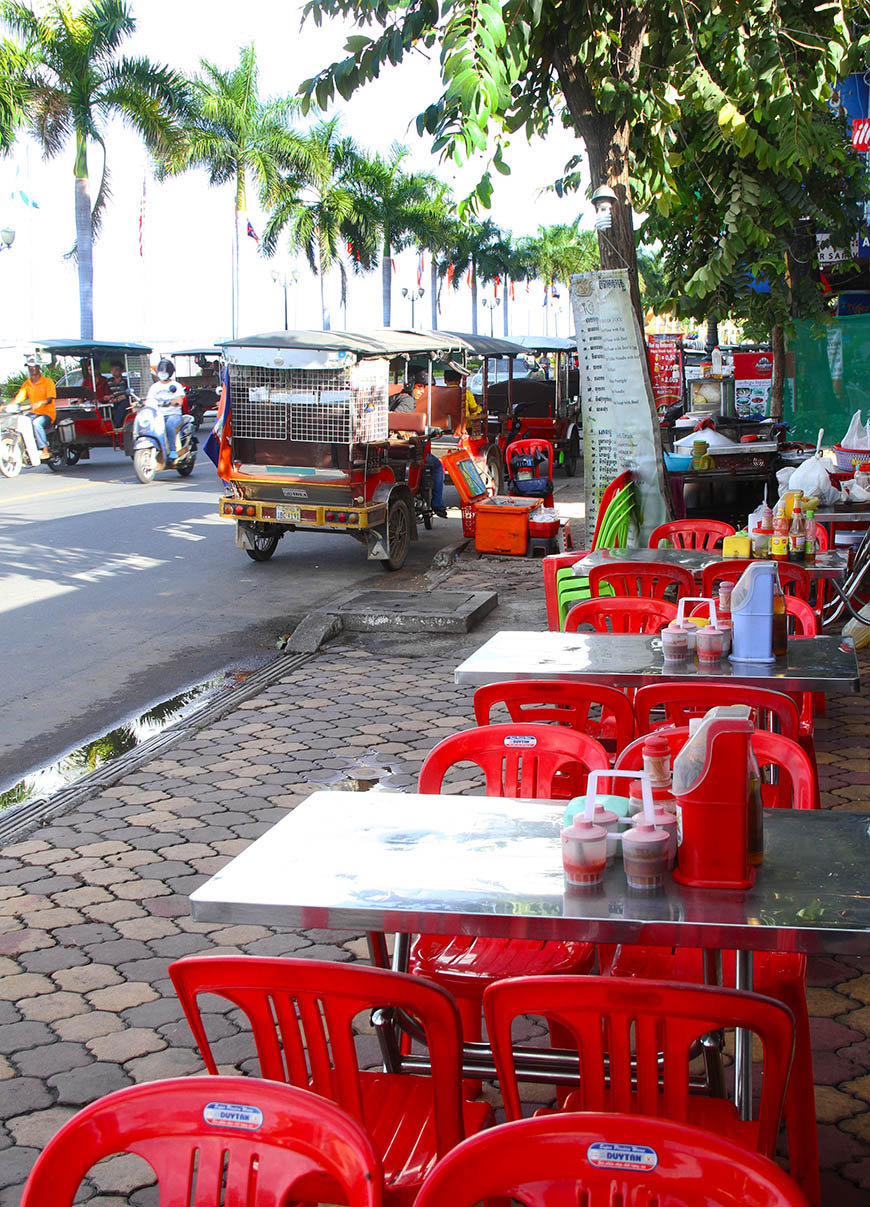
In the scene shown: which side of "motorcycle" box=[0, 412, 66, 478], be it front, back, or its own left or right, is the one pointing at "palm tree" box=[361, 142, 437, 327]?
back

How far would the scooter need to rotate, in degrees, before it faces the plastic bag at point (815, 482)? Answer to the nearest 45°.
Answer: approximately 45° to its left

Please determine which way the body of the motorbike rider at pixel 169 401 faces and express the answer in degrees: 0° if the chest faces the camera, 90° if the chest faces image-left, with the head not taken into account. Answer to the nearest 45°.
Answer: approximately 45°

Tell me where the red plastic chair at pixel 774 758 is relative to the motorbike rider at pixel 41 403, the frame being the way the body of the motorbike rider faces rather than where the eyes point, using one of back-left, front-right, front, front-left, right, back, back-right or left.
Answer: front-left

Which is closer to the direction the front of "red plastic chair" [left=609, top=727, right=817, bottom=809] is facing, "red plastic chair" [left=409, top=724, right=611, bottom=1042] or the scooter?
the red plastic chair

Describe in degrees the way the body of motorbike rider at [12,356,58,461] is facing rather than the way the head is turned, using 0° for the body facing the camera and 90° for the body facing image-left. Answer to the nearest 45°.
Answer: approximately 45°

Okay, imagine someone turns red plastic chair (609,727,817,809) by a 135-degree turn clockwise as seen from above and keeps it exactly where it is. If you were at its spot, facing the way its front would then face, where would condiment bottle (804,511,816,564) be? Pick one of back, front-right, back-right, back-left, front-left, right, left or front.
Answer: front-right

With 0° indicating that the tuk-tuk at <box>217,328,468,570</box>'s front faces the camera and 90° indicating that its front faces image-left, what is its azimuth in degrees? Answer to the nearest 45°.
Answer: approximately 225°

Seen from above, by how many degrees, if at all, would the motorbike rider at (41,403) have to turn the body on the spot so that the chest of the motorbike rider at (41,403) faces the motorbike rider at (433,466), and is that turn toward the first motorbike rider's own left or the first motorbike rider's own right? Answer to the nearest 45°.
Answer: approximately 90° to the first motorbike rider's own left

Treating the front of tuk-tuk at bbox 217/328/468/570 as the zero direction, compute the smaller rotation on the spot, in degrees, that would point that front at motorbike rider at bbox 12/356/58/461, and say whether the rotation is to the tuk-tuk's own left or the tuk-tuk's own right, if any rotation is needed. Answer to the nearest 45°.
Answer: approximately 90° to the tuk-tuk's own left

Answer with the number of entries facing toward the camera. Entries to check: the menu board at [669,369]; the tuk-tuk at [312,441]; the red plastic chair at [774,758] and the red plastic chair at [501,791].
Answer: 3

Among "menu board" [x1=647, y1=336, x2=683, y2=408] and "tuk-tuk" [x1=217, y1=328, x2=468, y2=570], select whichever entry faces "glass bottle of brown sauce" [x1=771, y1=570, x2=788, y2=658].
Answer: the menu board

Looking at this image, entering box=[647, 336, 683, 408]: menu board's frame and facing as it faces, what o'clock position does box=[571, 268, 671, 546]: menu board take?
box=[571, 268, 671, 546]: menu board is roughly at 12 o'clock from box=[647, 336, 683, 408]: menu board.

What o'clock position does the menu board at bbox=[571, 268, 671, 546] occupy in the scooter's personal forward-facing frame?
The menu board is roughly at 10 o'clock from the scooter.

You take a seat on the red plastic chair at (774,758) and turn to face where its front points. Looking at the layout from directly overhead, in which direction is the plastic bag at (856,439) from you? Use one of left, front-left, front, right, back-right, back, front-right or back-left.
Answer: back
